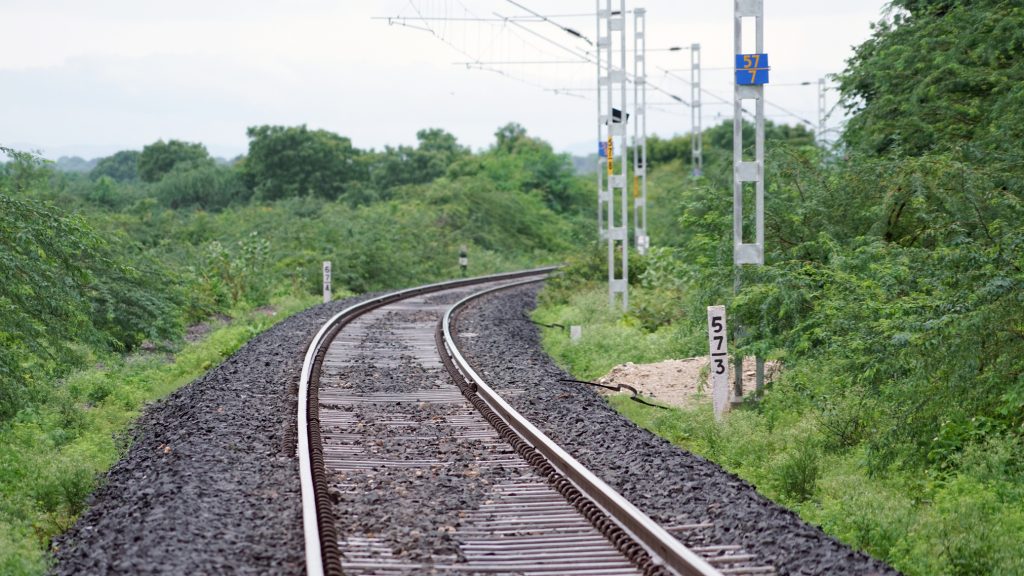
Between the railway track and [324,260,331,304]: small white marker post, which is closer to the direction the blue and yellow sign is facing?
the railway track

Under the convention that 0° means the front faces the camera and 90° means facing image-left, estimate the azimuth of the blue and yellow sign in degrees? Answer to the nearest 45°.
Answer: approximately 0°

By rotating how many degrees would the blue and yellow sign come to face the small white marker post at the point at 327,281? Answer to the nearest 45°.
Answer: approximately 135° to its right
